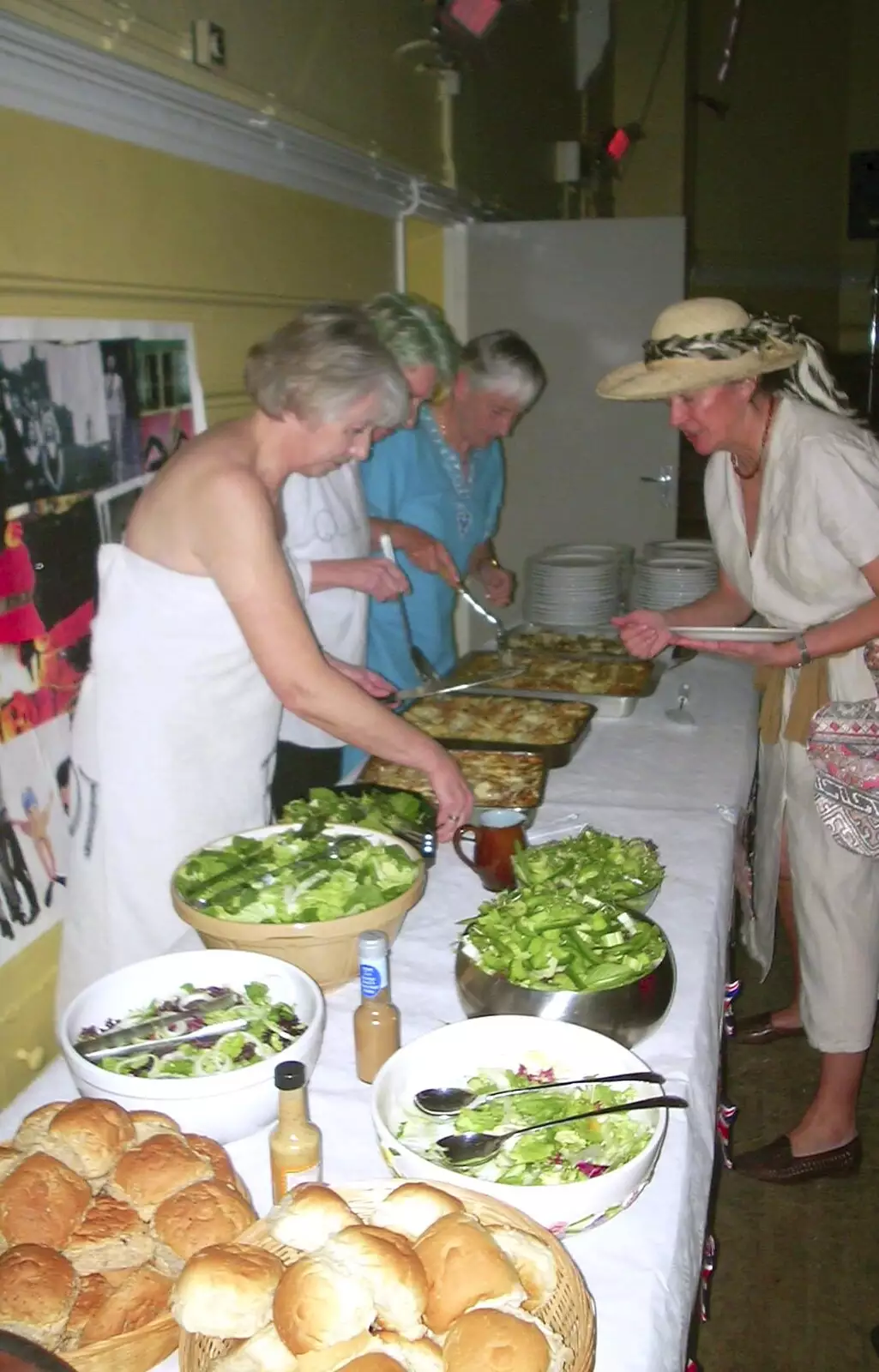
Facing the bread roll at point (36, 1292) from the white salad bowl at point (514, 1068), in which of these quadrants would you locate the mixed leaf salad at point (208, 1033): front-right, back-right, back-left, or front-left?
front-right

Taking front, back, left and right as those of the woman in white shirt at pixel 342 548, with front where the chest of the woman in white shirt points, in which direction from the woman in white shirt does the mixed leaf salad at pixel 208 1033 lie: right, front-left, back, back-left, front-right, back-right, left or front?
right

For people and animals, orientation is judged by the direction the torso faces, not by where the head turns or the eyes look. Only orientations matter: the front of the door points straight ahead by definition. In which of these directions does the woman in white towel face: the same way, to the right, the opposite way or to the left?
to the left

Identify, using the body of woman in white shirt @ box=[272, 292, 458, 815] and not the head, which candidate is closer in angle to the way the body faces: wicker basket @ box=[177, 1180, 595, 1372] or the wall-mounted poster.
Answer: the wicker basket

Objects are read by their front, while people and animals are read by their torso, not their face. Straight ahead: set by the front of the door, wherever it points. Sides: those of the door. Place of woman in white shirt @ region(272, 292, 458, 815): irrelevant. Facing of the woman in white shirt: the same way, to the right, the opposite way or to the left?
to the left

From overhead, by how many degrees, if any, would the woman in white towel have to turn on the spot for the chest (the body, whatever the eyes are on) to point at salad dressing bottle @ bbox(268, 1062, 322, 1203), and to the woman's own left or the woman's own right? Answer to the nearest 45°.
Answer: approximately 90° to the woman's own right

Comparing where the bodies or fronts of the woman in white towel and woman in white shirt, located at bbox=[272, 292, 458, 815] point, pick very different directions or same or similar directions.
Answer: same or similar directions

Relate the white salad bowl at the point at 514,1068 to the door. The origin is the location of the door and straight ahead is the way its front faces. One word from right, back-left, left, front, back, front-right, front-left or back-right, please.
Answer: front

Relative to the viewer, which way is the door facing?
toward the camera

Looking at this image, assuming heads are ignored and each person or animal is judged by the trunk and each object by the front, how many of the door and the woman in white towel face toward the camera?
1

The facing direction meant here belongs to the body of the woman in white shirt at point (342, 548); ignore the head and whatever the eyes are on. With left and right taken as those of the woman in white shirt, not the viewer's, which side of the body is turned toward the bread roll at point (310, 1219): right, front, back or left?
right

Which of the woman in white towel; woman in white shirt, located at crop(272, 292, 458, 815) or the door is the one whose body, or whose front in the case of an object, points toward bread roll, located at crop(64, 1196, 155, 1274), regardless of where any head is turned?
the door

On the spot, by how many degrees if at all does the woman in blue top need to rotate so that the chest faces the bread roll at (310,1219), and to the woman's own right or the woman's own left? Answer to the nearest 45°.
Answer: approximately 45° to the woman's own right

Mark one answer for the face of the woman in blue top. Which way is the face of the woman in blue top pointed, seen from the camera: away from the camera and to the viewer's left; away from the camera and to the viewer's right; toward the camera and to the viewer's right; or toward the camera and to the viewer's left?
toward the camera and to the viewer's right

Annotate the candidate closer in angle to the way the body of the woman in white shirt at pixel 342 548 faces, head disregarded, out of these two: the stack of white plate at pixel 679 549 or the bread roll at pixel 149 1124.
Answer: the stack of white plate

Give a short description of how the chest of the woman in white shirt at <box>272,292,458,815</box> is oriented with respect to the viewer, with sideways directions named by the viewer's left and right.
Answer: facing to the right of the viewer

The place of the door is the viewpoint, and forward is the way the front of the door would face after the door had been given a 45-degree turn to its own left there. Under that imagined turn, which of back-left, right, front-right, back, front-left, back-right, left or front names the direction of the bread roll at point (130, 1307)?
front-right
